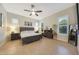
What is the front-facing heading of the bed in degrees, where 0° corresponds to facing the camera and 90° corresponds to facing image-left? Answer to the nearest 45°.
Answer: approximately 315°
